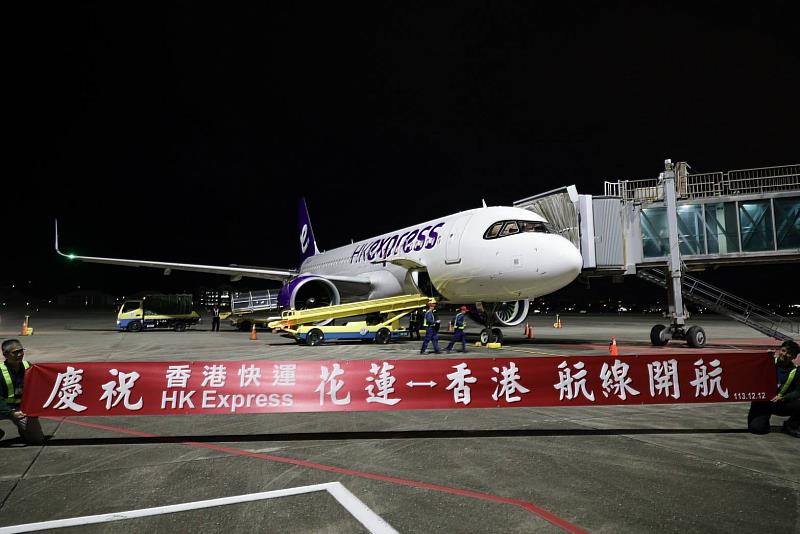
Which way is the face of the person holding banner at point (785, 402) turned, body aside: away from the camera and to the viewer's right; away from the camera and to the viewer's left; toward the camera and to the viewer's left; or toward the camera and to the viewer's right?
toward the camera and to the viewer's left

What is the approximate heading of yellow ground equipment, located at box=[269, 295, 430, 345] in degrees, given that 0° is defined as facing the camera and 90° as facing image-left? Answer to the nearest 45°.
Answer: approximately 270°

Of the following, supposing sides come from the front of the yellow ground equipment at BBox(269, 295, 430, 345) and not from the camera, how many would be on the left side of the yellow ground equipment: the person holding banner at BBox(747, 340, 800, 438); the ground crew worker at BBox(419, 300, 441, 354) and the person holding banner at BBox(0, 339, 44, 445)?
0

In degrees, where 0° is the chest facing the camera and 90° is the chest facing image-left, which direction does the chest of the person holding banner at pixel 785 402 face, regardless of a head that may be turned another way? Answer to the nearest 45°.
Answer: approximately 45°

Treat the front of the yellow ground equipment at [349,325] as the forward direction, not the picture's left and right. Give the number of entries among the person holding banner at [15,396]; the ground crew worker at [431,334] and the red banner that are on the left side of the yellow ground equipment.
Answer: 0

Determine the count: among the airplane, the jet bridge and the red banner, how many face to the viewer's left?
1

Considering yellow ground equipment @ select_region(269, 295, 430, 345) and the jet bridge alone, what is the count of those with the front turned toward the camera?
0

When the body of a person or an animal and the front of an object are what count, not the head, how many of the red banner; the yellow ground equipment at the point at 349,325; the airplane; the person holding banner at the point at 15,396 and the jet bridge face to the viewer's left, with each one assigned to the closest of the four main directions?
1

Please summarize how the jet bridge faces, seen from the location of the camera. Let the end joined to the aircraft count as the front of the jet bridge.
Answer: facing to the left of the viewer

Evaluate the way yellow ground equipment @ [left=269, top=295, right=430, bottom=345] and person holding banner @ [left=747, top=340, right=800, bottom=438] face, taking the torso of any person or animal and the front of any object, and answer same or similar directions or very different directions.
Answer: very different directions

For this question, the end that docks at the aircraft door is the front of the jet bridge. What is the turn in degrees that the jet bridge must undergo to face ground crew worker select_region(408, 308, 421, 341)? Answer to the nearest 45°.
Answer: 0° — it already faces them

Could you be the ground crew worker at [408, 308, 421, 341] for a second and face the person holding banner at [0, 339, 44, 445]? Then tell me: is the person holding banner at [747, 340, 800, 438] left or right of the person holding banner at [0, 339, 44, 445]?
left

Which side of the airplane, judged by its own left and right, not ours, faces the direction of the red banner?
right

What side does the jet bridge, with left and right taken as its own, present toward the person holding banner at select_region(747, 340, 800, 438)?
left

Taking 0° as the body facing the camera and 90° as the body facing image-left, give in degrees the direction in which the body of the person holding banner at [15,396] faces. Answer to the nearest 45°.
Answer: approximately 315°
